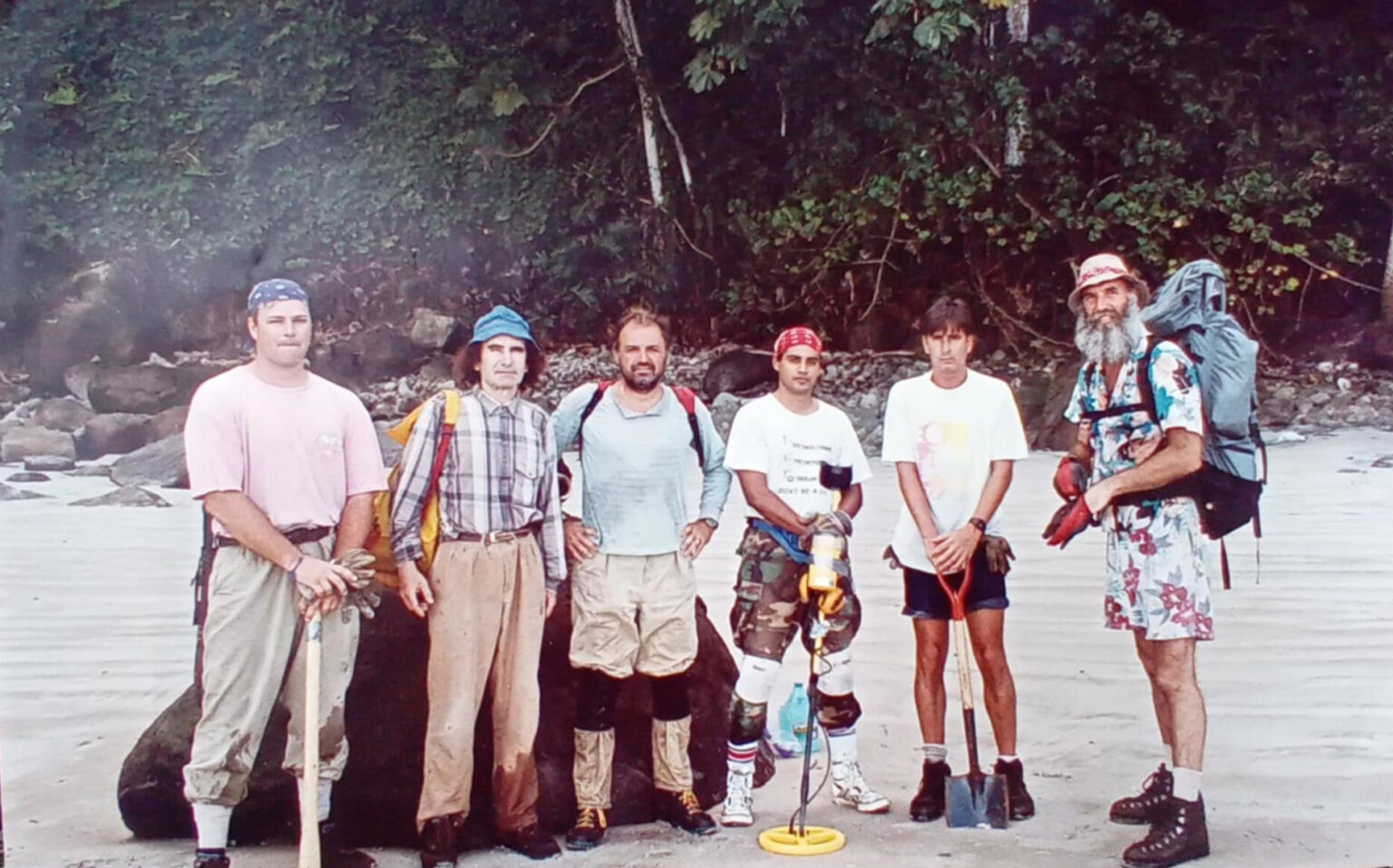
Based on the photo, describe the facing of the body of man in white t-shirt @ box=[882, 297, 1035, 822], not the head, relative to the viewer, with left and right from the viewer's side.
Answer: facing the viewer

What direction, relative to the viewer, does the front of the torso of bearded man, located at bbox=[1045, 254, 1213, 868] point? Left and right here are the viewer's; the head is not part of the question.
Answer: facing the viewer and to the left of the viewer

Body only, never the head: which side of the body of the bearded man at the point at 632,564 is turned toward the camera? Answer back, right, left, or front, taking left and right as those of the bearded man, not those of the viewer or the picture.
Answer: front

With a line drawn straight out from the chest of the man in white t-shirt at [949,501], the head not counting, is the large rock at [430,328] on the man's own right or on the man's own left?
on the man's own right

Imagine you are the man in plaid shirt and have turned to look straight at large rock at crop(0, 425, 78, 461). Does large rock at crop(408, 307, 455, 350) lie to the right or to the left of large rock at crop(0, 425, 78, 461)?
right

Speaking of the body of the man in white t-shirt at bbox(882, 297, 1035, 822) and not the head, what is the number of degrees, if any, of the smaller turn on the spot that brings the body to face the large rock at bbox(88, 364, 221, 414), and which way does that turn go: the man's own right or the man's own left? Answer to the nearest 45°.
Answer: approximately 90° to the man's own right

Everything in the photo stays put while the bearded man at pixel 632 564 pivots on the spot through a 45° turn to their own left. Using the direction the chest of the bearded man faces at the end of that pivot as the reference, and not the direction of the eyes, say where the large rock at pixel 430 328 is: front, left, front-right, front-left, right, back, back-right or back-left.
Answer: back

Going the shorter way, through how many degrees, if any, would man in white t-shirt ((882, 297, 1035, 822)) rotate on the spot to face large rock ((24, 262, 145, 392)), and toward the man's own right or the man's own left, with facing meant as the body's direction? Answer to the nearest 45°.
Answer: approximately 90° to the man's own right

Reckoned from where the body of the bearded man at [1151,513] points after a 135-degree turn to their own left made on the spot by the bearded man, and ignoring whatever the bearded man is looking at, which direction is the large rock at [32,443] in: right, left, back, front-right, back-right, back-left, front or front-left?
back

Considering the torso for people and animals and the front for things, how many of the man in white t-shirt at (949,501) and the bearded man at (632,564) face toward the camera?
2

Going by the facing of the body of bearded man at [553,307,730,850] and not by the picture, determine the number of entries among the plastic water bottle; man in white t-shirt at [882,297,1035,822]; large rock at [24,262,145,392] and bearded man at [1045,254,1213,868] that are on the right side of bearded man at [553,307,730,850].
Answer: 1

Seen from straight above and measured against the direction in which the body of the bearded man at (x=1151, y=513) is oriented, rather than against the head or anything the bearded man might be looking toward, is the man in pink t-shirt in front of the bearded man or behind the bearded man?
in front

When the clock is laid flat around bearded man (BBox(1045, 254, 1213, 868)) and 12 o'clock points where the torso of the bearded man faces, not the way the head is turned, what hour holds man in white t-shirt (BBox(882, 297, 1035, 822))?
The man in white t-shirt is roughly at 2 o'clock from the bearded man.

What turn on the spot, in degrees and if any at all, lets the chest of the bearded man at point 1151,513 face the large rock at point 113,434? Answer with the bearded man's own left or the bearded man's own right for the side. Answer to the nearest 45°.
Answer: approximately 45° to the bearded man's own right

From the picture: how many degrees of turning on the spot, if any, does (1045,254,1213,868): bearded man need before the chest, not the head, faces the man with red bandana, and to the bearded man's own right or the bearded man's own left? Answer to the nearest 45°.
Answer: approximately 45° to the bearded man's own right
